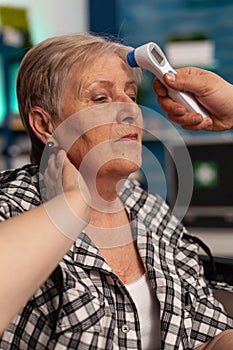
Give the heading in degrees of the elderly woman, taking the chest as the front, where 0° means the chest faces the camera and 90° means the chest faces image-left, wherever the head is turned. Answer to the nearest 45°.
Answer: approximately 315°

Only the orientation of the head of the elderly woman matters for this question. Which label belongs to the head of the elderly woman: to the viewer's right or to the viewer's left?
to the viewer's right
